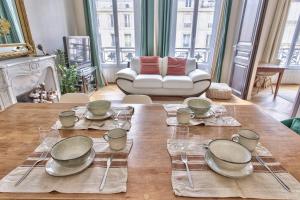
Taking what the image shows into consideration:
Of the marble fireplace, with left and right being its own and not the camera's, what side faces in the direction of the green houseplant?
left

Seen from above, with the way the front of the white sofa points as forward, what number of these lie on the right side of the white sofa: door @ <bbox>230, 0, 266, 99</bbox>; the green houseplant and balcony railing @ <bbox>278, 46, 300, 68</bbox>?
1

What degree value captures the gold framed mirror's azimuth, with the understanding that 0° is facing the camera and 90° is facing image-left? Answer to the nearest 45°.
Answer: approximately 315°

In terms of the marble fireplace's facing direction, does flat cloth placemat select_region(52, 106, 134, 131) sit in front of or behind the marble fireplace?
in front

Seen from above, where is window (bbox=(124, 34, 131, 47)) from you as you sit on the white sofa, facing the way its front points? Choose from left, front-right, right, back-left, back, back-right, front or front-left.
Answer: back-right

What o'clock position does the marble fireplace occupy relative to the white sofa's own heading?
The marble fireplace is roughly at 2 o'clock from the white sofa.

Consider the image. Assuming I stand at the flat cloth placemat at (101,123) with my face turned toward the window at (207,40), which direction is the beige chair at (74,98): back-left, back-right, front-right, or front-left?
front-left

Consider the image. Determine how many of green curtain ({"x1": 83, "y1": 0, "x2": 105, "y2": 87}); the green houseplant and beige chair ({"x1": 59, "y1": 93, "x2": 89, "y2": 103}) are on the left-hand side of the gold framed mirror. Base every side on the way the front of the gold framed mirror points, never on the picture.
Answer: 2

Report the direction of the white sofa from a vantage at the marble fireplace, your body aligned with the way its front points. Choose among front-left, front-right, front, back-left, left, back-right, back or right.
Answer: front-left

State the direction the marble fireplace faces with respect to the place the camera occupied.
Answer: facing the viewer and to the right of the viewer

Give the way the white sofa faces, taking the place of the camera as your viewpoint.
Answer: facing the viewer

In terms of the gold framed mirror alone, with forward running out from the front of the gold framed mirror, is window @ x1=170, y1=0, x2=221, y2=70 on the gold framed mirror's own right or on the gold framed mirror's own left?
on the gold framed mirror's own left

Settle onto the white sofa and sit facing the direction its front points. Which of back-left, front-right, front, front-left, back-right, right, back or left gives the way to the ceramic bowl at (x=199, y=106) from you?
front

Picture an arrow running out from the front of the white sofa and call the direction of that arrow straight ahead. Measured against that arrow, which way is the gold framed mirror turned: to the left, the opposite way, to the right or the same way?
to the left

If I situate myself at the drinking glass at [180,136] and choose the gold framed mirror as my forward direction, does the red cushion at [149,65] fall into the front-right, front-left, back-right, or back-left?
front-right

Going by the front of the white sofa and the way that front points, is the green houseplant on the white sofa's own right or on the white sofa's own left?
on the white sofa's own right

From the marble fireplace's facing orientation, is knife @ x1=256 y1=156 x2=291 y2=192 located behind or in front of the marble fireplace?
in front

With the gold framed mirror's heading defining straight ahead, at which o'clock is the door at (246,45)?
The door is roughly at 11 o'clock from the gold framed mirror.

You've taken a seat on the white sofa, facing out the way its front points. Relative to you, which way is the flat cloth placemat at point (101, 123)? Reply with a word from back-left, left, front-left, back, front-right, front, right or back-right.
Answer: front
